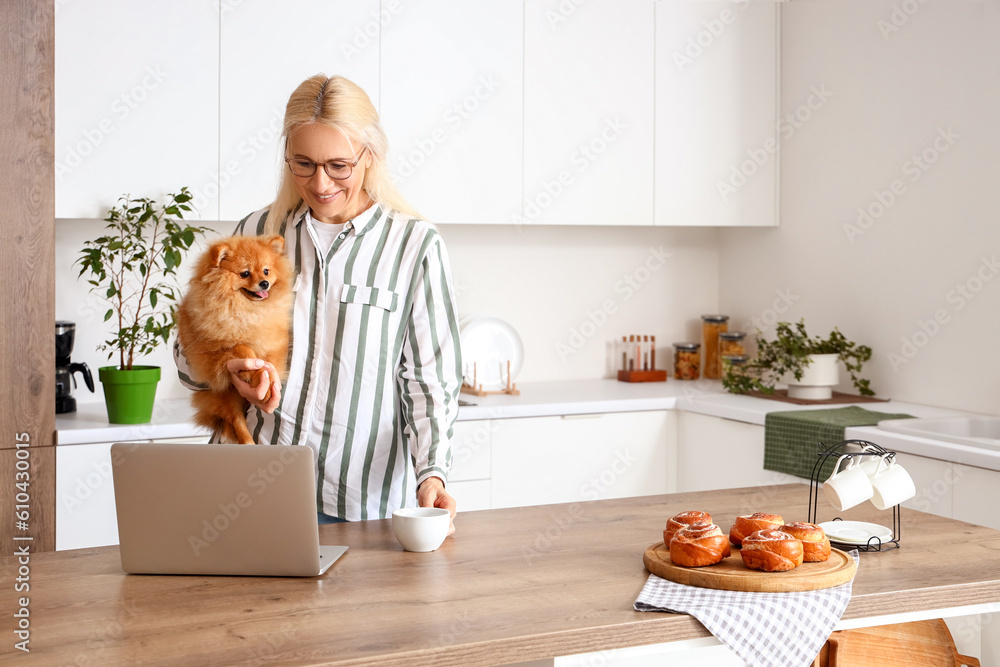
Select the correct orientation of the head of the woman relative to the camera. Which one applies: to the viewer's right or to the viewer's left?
to the viewer's left

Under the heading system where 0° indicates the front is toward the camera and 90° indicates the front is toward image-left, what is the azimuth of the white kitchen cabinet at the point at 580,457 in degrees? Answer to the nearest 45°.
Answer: approximately 0°

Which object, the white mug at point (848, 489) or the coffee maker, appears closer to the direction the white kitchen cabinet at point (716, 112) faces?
the white mug

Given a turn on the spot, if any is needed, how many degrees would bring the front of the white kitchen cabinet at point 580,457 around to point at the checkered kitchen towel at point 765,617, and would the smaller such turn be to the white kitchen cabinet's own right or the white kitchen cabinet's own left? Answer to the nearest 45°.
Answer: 0° — it already faces it

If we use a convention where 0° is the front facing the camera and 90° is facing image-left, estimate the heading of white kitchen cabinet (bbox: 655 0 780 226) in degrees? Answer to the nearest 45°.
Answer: approximately 0°

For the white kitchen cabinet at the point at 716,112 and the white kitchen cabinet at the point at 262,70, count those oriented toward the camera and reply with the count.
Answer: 2

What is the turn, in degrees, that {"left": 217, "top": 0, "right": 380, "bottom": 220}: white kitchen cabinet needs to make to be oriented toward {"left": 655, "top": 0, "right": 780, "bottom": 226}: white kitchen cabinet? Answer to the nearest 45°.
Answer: approximately 90° to its left
